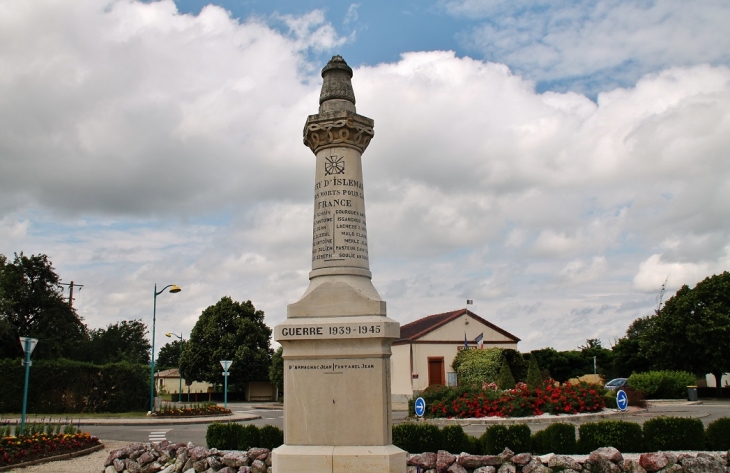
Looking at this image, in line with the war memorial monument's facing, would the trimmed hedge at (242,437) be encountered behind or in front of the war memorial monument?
behind

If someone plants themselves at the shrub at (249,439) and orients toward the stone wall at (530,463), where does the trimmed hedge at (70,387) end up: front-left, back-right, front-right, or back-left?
back-left

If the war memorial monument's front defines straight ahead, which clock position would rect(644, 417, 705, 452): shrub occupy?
The shrub is roughly at 8 o'clock from the war memorial monument.

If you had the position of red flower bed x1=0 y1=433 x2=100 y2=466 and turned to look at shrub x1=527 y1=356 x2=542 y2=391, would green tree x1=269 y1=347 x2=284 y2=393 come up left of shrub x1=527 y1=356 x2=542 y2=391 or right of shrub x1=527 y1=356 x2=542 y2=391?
left

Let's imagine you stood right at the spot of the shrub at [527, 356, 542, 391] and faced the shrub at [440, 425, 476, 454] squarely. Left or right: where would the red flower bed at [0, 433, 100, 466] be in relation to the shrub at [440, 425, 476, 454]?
right

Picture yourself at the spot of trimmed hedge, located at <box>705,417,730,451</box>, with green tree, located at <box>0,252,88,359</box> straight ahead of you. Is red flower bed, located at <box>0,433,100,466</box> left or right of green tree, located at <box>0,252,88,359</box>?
left

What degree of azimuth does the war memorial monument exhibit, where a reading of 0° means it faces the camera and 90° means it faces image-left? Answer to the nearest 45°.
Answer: approximately 0°

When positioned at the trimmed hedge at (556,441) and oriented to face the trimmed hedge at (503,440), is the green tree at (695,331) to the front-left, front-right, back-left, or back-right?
back-right

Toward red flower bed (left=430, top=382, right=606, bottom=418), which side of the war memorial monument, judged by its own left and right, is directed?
back

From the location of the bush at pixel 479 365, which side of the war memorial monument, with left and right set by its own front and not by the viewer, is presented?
back
